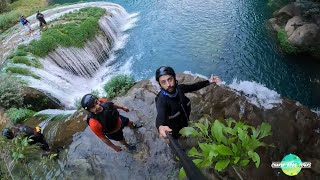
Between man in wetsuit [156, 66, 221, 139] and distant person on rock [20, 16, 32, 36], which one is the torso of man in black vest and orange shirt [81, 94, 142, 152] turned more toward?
the man in wetsuit

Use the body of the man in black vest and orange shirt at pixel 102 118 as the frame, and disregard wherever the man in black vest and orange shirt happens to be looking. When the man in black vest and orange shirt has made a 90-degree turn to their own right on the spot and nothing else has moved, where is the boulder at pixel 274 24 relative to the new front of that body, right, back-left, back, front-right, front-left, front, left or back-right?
back

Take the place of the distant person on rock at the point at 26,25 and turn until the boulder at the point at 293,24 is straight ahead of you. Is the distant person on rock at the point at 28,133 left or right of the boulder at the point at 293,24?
right

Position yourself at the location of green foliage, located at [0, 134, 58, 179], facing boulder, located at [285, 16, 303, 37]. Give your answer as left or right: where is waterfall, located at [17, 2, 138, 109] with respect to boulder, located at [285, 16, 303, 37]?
left

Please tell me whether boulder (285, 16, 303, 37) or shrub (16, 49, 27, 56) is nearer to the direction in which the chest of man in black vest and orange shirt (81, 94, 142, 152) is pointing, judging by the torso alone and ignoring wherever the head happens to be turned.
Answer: the boulder

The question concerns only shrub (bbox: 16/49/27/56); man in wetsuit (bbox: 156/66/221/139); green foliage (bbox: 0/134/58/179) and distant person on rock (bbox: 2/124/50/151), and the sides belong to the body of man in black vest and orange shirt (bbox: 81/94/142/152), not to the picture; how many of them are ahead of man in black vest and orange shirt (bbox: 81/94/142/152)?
1

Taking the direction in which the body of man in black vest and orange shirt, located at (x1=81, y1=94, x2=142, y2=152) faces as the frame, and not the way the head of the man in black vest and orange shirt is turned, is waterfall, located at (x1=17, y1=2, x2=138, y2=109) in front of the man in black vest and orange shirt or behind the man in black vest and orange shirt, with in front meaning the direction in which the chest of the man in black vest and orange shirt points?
behind

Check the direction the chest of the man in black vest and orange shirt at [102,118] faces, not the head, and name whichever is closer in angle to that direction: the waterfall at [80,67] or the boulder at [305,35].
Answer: the boulder

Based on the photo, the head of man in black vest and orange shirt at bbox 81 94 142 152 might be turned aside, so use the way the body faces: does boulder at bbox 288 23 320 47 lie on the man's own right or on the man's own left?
on the man's own left
